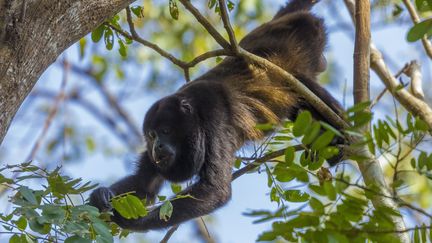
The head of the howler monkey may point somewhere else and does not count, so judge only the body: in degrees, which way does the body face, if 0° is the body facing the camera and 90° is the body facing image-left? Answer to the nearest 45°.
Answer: approximately 45°

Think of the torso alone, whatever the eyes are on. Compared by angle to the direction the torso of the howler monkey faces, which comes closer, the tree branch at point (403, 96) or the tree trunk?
the tree trunk

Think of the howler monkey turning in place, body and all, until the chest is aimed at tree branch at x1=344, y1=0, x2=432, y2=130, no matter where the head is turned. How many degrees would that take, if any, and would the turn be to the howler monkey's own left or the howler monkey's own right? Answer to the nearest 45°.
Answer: approximately 135° to the howler monkey's own left

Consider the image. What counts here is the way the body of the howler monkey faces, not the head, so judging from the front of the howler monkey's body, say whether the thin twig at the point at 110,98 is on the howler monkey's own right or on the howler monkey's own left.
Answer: on the howler monkey's own right
